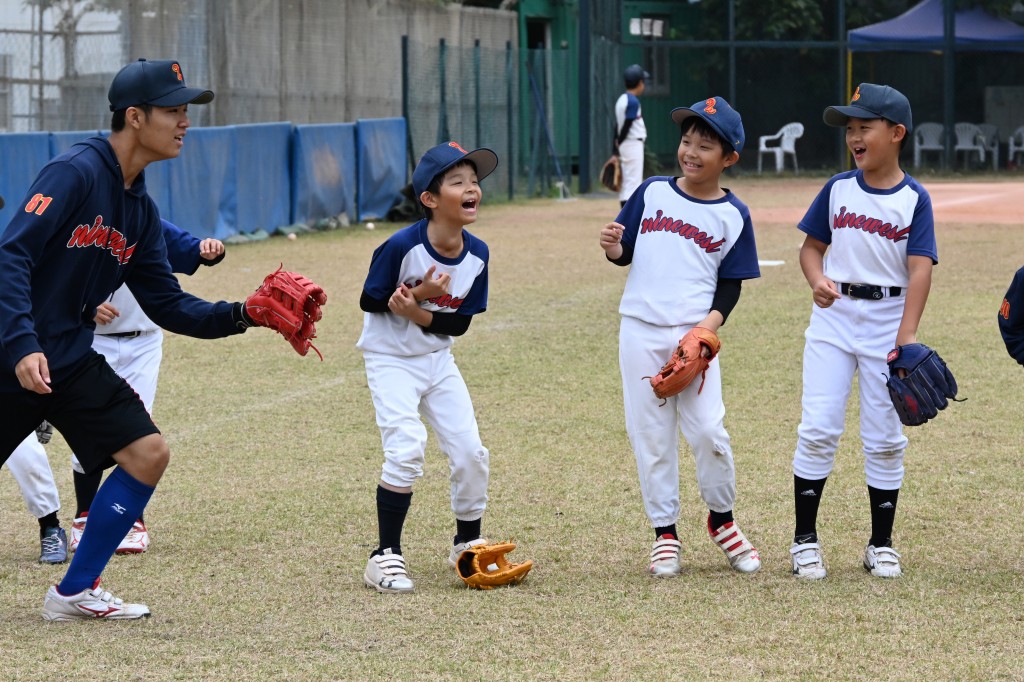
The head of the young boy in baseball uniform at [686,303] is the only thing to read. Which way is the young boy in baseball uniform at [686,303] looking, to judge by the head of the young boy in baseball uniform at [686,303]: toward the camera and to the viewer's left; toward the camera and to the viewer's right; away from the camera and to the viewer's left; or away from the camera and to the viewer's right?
toward the camera and to the viewer's left

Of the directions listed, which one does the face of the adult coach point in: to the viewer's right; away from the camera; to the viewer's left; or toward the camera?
to the viewer's right

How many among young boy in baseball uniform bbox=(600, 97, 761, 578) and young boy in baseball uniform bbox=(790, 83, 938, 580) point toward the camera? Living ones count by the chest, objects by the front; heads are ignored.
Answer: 2

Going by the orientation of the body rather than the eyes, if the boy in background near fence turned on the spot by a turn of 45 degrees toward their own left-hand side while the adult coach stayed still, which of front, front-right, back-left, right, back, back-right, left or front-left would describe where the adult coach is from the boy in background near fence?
back-right

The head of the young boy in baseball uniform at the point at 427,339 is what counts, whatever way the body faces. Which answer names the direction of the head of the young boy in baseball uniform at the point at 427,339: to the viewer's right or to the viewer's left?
to the viewer's right

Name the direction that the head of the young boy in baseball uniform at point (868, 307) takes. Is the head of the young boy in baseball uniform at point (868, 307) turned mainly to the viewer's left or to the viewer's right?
to the viewer's left

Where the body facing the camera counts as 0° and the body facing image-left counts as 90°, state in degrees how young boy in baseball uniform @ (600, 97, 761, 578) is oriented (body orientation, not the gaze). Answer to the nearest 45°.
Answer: approximately 0°
